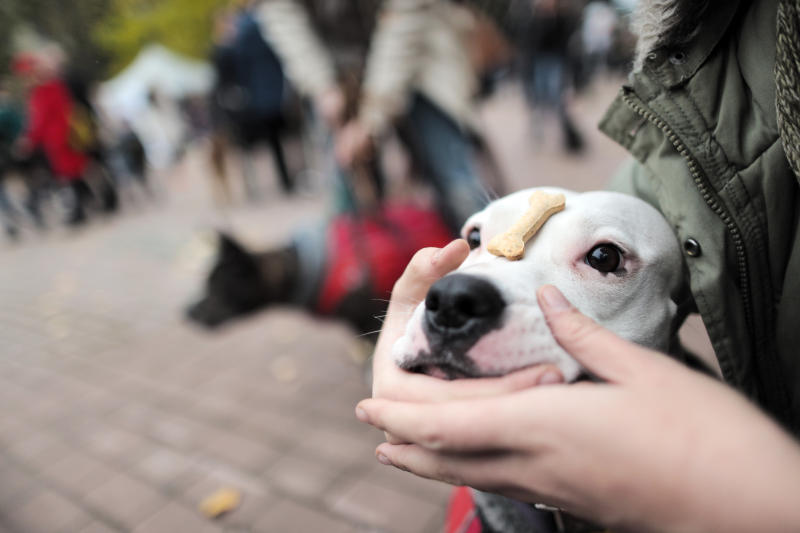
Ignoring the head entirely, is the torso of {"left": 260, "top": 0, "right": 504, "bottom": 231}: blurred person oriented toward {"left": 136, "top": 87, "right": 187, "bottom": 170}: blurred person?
no

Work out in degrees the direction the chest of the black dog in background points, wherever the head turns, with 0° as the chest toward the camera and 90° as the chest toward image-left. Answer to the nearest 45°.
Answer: approximately 90°

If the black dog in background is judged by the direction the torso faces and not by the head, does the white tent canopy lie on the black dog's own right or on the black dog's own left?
on the black dog's own right

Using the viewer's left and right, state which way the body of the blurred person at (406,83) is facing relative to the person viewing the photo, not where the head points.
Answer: facing the viewer and to the left of the viewer

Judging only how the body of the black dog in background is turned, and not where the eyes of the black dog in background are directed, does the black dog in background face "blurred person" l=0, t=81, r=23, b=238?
no

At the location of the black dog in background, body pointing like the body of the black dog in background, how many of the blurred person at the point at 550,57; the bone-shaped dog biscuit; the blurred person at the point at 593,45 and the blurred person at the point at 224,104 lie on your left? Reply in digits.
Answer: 1

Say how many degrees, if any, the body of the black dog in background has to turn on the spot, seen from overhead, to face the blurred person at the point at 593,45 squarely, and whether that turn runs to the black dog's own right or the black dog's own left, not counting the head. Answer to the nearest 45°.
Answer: approximately 135° to the black dog's own right

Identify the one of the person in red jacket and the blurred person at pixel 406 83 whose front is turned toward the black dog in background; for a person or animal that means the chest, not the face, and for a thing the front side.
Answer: the blurred person
